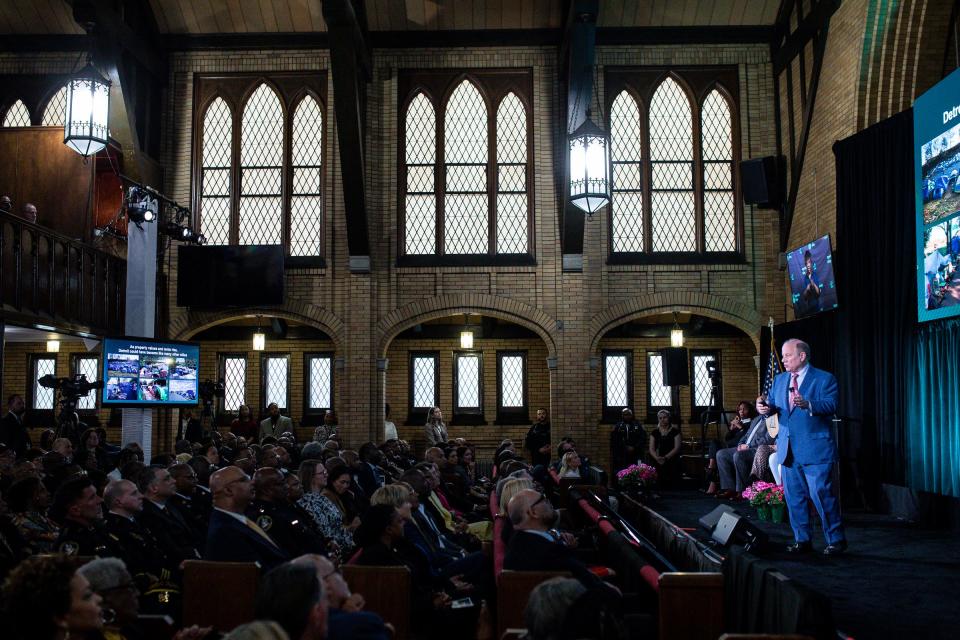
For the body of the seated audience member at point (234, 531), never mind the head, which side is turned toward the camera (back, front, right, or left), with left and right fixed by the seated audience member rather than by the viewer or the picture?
right

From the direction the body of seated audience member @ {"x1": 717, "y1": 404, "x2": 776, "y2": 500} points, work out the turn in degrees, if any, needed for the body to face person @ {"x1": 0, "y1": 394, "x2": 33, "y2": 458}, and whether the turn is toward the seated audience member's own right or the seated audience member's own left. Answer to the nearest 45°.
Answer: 0° — they already face them

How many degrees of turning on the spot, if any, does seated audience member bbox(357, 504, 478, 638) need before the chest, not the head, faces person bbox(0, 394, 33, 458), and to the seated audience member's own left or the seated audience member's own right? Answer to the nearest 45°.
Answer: approximately 135° to the seated audience member's own left

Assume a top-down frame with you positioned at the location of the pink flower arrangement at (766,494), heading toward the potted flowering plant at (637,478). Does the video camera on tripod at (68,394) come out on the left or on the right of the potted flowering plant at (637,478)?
left

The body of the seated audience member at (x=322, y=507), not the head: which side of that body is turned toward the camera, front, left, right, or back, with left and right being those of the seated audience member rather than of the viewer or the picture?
right

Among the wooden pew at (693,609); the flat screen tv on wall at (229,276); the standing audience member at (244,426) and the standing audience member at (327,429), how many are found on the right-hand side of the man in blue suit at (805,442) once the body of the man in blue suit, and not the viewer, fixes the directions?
3
